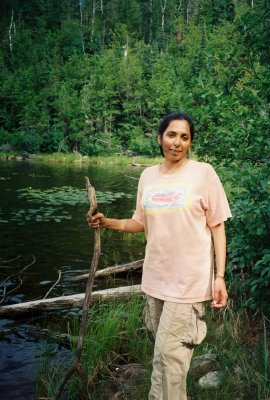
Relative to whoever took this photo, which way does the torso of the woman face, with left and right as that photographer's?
facing the viewer and to the left of the viewer

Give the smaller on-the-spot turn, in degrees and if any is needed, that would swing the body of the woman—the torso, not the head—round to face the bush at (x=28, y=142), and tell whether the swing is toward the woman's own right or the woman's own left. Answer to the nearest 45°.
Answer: approximately 135° to the woman's own right

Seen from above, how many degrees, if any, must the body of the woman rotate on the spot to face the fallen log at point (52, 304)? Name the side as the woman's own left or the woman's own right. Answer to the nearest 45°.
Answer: approximately 90° to the woman's own right

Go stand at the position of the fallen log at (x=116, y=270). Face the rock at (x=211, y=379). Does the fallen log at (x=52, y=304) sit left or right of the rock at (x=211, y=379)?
right

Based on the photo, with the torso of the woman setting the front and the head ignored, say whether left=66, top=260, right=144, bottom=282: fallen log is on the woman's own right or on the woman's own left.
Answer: on the woman's own right
